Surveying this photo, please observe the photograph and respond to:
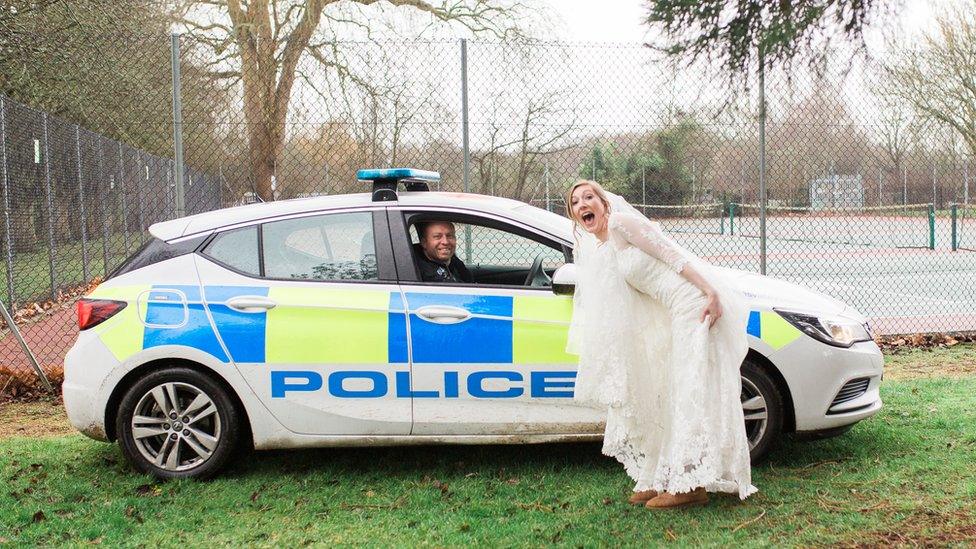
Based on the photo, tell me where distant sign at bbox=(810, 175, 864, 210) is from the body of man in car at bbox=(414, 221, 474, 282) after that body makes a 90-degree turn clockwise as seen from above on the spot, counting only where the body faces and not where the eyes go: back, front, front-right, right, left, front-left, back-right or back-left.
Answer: back

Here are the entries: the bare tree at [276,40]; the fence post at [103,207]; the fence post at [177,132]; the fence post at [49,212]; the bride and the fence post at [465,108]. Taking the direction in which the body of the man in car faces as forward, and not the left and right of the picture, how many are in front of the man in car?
1

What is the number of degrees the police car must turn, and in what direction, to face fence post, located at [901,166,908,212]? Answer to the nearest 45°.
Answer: approximately 45° to its left

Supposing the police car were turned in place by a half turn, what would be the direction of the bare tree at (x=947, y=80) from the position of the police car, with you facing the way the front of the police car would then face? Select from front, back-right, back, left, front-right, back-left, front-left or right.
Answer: back-right

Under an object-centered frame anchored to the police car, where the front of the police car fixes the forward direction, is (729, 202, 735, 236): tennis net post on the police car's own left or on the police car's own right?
on the police car's own left

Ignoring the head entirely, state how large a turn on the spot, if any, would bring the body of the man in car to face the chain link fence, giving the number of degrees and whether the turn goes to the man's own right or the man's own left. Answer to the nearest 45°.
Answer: approximately 135° to the man's own left

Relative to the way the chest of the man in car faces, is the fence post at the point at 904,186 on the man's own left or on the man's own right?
on the man's own left

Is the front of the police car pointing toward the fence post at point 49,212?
no

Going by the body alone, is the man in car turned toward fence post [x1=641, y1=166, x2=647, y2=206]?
no

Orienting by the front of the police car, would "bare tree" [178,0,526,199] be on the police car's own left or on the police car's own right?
on the police car's own left

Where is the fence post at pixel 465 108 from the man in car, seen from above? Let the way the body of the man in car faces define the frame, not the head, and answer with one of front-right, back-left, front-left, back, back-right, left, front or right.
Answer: back-left

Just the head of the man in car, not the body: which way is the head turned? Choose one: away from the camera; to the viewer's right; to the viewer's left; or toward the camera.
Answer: toward the camera

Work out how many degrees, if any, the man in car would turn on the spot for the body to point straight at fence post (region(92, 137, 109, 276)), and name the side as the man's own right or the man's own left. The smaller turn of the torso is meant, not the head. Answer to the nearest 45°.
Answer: approximately 180°

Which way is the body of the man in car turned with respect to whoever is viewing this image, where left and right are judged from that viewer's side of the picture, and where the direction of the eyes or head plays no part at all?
facing the viewer and to the right of the viewer

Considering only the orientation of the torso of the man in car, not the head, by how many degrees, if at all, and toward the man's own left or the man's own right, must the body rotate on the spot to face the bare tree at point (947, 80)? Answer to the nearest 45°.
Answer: approximately 90° to the man's own left

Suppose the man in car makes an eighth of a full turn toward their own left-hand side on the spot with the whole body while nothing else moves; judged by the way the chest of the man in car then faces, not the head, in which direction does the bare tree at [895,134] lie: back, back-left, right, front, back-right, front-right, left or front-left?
front-left

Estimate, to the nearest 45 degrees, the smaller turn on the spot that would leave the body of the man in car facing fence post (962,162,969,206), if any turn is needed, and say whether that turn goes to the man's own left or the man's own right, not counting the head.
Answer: approximately 90° to the man's own left

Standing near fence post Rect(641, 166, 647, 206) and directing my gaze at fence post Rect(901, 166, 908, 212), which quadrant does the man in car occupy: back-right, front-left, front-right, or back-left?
back-right

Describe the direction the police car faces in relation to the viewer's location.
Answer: facing to the right of the viewer

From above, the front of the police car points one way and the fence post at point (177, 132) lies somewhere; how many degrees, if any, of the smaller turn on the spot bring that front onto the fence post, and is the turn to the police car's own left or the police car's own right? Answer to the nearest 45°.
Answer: approximately 135° to the police car's own left
